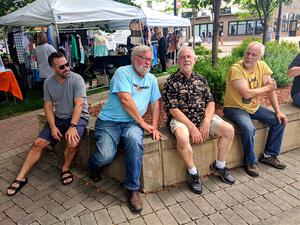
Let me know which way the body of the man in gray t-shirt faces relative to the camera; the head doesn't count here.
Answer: toward the camera

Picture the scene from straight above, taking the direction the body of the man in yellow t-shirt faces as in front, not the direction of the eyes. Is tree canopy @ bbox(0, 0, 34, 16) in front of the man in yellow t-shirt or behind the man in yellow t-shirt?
behind

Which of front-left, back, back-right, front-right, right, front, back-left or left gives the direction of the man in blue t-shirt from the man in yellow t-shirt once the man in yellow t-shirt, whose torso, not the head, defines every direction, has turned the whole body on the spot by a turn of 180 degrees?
left

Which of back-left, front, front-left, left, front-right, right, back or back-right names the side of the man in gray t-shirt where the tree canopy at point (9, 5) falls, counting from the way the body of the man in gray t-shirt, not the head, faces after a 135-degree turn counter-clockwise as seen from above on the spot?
front-left

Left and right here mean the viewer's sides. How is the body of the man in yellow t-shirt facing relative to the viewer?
facing the viewer and to the right of the viewer

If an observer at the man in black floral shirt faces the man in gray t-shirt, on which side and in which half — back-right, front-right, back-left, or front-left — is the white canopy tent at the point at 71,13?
front-right

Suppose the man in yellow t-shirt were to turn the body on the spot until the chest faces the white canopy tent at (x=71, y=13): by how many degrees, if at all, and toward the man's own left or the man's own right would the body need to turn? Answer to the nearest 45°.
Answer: approximately 180°
